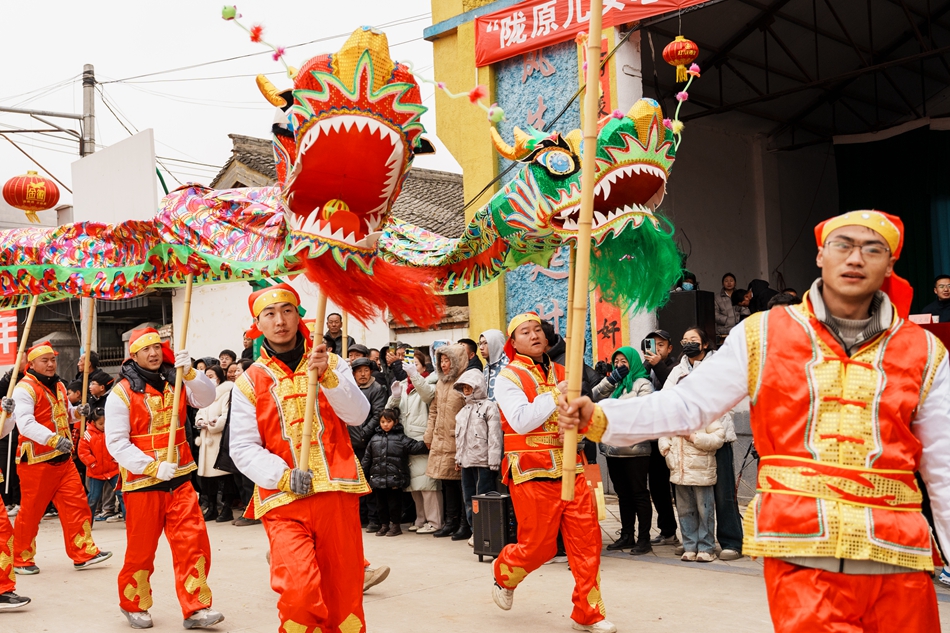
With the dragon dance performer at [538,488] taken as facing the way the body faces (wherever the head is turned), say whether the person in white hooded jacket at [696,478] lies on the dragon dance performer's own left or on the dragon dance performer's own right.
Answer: on the dragon dance performer's own left

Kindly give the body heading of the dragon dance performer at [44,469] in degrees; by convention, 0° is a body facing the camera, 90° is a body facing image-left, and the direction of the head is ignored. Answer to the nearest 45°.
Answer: approximately 315°

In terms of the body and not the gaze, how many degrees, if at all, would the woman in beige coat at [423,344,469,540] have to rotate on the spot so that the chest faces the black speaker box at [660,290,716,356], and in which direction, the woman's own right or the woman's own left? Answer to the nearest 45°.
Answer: approximately 135° to the woman's own left

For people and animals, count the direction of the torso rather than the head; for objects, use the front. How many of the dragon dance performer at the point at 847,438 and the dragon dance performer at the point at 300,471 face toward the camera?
2

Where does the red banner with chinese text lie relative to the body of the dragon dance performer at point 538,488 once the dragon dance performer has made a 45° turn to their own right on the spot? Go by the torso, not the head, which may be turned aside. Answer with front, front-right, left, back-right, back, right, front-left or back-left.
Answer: back

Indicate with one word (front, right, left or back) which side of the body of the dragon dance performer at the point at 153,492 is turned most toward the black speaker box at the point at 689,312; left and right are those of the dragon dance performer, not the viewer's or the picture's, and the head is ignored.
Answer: left

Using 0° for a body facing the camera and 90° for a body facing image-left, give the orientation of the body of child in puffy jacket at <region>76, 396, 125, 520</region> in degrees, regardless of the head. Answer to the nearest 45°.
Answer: approximately 315°
